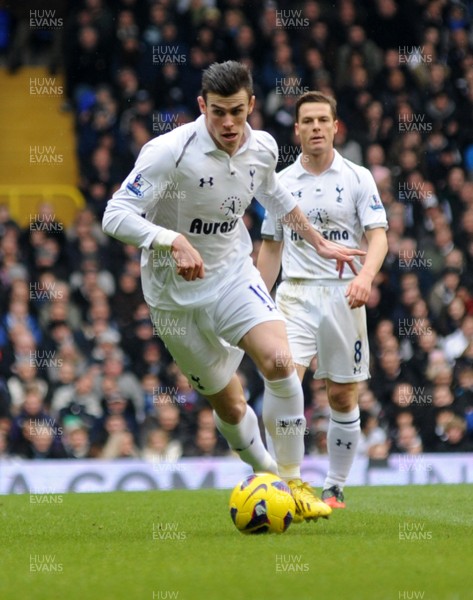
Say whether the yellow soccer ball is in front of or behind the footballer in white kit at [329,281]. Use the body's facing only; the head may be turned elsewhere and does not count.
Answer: in front

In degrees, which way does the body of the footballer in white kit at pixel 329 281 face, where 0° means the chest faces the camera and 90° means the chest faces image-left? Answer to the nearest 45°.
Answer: approximately 0°

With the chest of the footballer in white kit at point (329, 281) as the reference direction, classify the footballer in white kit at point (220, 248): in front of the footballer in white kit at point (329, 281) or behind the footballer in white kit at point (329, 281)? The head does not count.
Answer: in front
